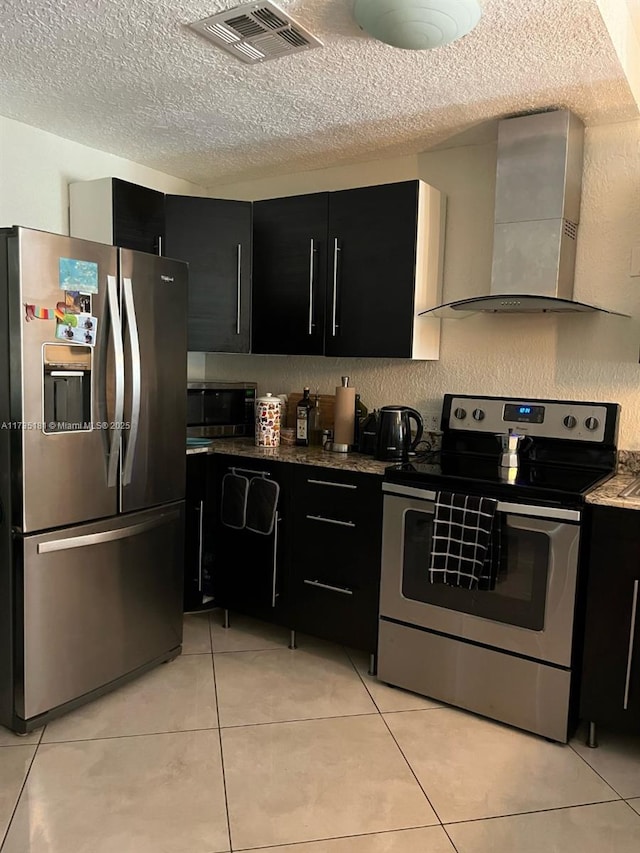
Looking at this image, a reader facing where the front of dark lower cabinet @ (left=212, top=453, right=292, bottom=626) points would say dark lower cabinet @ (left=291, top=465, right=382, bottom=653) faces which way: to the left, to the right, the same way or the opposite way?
the same way

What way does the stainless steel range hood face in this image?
toward the camera

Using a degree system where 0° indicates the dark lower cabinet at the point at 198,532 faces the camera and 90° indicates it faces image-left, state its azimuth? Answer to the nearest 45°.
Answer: approximately 315°

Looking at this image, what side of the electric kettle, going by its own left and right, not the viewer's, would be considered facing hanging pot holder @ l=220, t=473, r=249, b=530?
front

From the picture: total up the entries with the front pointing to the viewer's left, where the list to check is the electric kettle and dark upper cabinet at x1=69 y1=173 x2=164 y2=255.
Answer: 1

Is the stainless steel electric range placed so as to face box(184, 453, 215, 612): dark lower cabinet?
no

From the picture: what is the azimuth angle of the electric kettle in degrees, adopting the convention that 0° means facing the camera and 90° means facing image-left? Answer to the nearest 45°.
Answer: approximately 90°

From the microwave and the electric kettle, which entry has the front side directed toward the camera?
the microwave

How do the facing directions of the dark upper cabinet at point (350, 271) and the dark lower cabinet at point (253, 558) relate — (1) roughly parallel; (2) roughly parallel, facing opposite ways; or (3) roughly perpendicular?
roughly parallel

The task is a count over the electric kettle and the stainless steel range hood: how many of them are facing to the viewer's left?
1

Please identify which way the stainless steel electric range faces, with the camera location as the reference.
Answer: facing the viewer and to the left of the viewer

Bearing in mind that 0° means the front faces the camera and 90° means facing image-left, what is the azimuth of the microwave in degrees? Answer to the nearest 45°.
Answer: approximately 0°
